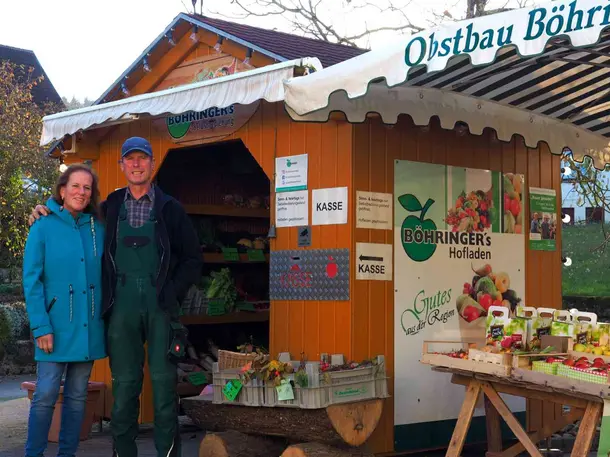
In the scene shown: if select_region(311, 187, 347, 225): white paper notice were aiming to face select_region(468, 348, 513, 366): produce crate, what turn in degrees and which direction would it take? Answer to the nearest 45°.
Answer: approximately 45° to its left

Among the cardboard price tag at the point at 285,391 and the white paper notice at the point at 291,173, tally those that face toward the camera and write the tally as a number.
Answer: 2

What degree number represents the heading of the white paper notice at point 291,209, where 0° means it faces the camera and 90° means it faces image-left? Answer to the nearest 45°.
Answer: approximately 0°

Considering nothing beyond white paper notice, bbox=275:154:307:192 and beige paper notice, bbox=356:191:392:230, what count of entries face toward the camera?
2
